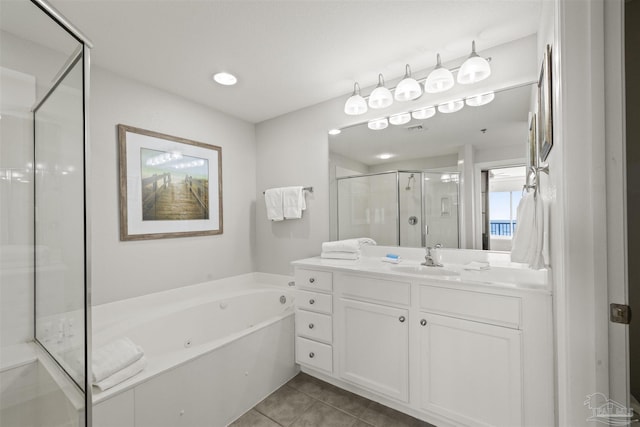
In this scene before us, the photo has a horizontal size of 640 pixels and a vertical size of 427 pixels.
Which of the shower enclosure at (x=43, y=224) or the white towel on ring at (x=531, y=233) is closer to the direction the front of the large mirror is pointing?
the shower enclosure

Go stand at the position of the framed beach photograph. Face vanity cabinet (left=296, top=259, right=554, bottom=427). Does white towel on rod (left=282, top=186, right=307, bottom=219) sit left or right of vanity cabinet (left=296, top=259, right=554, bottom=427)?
left

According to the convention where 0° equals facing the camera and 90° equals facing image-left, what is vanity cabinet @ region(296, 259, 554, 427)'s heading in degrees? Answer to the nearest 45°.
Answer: approximately 45°

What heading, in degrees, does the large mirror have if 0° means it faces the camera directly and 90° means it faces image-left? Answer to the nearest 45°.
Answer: approximately 45°

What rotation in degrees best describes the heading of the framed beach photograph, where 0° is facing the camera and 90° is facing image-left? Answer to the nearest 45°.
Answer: approximately 315°
